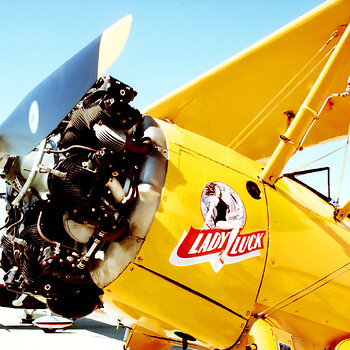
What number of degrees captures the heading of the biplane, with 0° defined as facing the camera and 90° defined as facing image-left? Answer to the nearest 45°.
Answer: approximately 45°
